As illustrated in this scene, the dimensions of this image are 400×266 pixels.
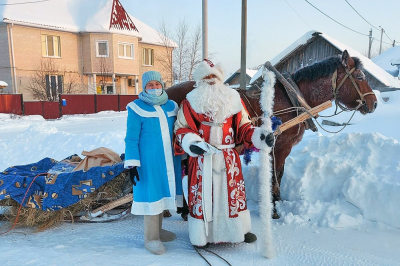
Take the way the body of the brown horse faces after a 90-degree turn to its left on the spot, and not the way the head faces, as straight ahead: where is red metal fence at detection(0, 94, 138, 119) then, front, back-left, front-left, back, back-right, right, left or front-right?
front-left

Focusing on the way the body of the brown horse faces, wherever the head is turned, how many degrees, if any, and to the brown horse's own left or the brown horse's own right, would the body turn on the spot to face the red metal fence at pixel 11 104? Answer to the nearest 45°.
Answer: approximately 135° to the brown horse's own left

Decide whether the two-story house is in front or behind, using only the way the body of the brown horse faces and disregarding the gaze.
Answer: behind

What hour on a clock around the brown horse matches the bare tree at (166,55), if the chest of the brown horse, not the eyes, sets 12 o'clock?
The bare tree is roughly at 8 o'clock from the brown horse.

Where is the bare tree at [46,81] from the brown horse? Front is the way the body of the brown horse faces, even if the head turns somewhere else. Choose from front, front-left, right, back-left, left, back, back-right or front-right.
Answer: back-left

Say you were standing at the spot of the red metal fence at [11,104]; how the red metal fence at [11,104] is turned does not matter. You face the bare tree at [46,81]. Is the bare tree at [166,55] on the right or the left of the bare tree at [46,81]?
right

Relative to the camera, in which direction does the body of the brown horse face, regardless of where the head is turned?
to the viewer's right

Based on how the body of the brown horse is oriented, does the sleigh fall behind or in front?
behind
